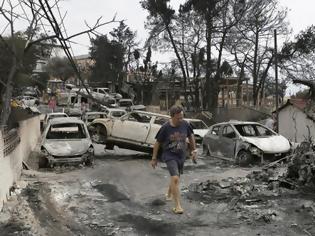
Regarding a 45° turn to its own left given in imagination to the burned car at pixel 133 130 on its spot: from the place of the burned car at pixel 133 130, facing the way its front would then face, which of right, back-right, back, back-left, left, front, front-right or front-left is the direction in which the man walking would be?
front-left

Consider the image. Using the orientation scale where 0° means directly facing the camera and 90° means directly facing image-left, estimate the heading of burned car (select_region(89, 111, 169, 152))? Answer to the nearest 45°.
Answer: approximately 90°

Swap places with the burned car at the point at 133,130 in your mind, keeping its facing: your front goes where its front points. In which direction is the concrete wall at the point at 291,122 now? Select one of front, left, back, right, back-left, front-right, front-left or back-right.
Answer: back-right

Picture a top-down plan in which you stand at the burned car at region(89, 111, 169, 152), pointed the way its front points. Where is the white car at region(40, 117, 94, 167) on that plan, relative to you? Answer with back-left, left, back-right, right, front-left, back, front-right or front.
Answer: front-left

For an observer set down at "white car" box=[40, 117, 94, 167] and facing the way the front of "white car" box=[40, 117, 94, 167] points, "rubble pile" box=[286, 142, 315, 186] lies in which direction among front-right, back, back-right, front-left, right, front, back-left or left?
front-left

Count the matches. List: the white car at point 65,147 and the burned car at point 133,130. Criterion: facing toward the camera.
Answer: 1

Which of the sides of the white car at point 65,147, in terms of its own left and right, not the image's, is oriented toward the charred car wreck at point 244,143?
left
